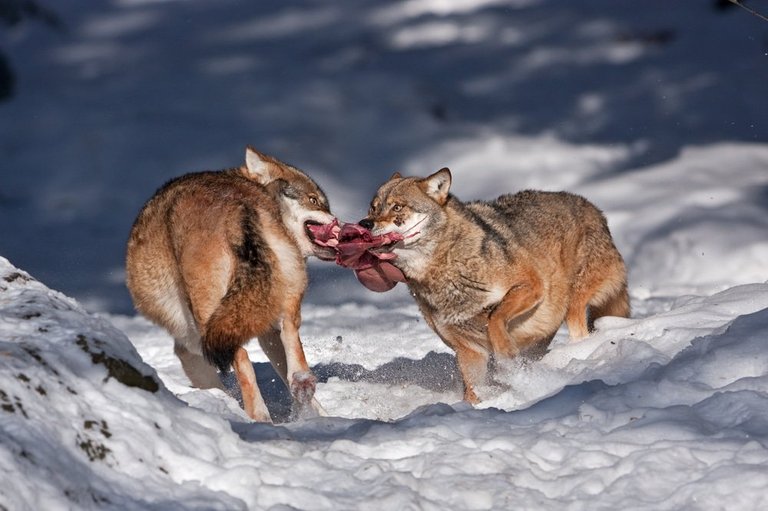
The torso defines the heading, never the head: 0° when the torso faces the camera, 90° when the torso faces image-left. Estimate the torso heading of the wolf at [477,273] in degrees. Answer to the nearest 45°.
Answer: approximately 45°
